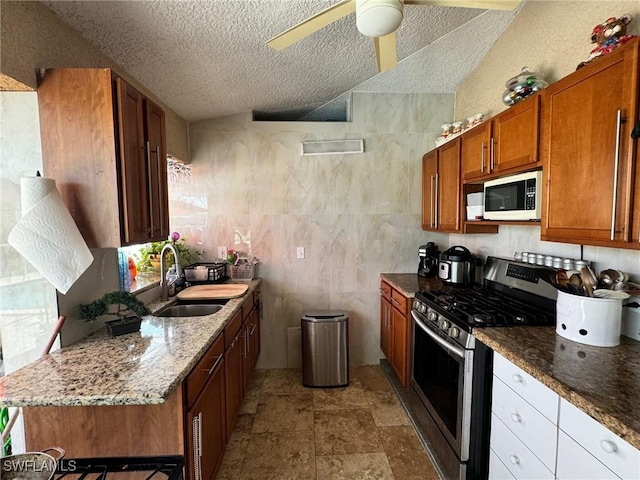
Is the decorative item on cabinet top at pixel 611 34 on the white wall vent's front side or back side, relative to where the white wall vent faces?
on the front side

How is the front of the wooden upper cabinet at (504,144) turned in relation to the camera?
facing the viewer and to the left of the viewer

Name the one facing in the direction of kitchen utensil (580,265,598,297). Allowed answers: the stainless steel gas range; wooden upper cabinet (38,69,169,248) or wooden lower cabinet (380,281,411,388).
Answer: the wooden upper cabinet

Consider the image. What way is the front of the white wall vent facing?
toward the camera

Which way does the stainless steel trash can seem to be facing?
toward the camera

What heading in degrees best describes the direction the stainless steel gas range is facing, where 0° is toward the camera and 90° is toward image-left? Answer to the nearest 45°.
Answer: approximately 45°

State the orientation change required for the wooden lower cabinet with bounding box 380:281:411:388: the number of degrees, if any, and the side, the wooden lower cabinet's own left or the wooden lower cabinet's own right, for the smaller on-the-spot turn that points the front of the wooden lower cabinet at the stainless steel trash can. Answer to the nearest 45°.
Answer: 0° — it already faces it

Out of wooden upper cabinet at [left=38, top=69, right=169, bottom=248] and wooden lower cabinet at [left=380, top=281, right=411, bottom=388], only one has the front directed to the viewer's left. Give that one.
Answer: the wooden lower cabinet

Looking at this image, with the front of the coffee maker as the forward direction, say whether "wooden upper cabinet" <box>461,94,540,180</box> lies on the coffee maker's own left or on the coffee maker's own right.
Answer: on the coffee maker's own left

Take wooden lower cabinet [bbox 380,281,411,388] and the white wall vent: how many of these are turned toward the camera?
1

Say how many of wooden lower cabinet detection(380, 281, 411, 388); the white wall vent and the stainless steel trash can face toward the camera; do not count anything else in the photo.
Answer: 2

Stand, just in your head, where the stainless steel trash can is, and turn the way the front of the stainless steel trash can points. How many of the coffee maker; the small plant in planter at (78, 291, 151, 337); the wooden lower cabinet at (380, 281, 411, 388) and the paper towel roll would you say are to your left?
2

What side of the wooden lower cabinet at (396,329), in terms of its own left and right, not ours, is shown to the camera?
left
